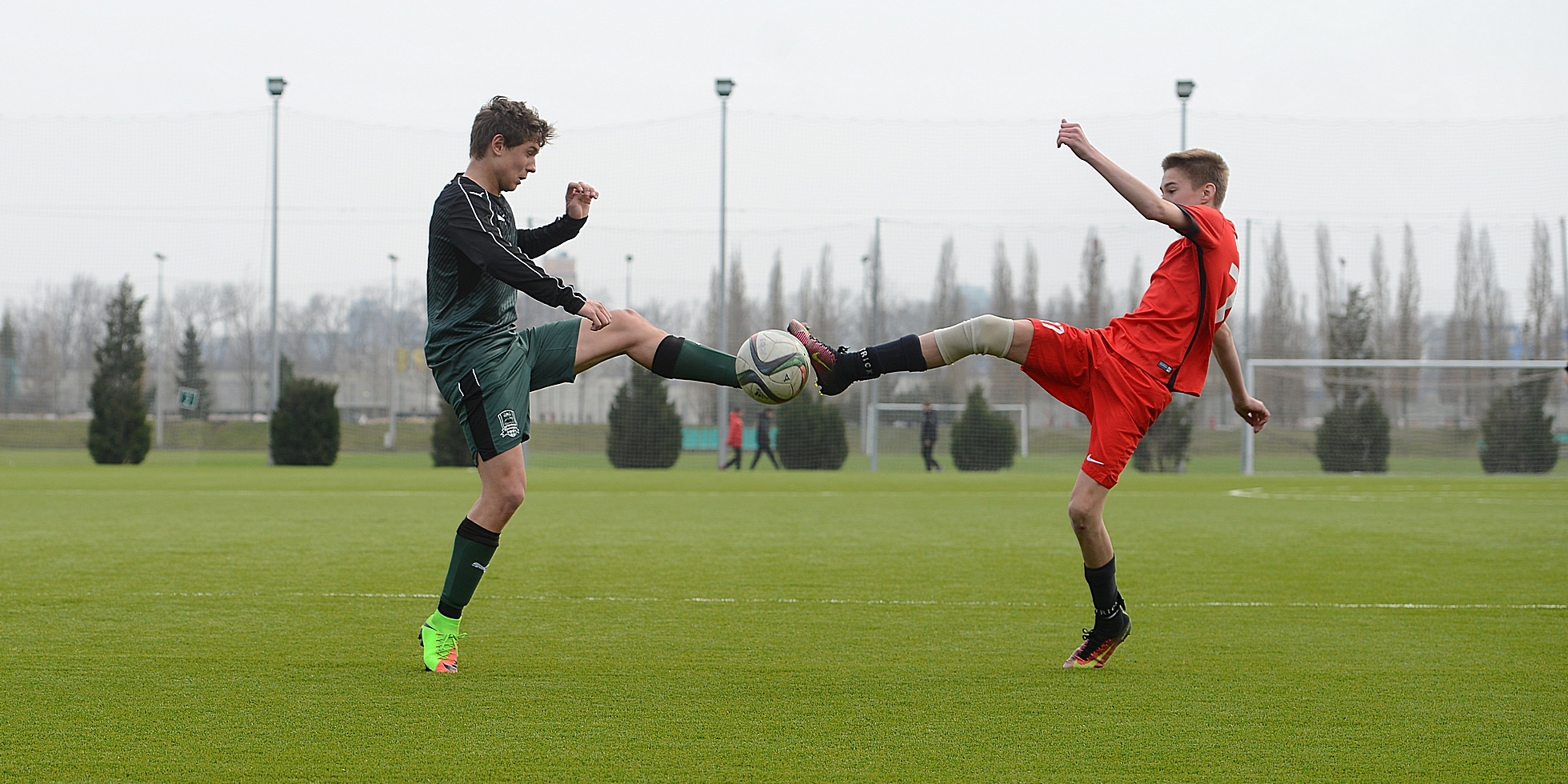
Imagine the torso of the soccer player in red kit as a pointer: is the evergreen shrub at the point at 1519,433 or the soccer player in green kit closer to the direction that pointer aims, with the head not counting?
the soccer player in green kit

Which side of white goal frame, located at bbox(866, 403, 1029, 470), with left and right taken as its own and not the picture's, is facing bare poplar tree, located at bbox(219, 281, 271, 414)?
right

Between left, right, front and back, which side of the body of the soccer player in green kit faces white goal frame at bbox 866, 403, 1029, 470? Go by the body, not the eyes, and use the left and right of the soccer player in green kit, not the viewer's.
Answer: left

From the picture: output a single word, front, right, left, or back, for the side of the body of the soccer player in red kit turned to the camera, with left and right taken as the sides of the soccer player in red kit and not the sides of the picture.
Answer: left

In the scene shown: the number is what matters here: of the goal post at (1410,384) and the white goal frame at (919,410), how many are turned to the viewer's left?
0

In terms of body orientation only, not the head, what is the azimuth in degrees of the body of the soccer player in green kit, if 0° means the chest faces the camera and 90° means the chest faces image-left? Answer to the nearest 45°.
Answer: approximately 270°

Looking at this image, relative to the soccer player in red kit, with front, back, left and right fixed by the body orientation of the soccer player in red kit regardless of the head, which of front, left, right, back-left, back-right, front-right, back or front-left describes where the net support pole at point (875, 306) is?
right

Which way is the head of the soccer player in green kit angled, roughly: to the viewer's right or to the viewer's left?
to the viewer's right

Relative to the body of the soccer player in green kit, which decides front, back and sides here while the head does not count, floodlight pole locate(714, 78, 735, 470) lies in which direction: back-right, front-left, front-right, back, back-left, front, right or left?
left

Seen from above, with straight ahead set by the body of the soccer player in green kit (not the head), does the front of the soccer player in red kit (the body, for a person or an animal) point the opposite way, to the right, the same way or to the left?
the opposite way

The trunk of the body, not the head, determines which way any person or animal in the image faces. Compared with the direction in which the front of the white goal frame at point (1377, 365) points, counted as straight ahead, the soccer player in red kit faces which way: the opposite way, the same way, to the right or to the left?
to the right

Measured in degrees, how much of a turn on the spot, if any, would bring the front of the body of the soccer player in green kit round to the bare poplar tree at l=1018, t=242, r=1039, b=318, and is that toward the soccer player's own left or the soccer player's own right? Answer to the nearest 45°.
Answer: approximately 45° to the soccer player's own left
